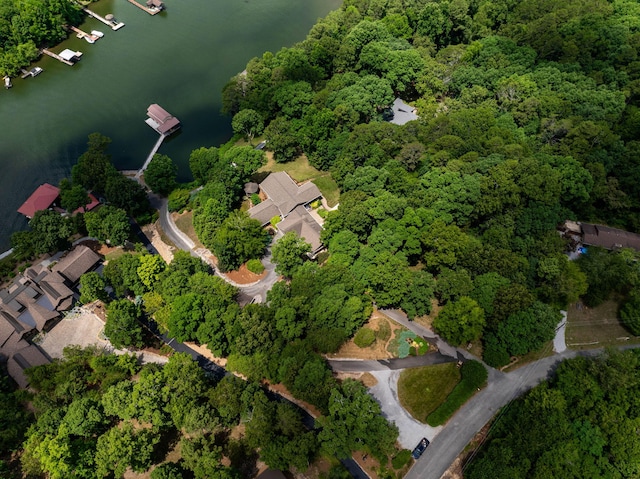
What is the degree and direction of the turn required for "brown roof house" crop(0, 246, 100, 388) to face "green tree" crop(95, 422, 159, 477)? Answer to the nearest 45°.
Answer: approximately 45° to its right

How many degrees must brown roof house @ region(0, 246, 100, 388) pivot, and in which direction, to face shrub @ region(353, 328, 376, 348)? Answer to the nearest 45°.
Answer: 0° — it already faces it

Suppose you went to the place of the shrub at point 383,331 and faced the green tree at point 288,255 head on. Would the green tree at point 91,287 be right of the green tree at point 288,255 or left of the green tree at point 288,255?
left

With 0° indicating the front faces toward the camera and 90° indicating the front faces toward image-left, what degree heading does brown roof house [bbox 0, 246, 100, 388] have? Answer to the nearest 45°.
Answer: approximately 315°

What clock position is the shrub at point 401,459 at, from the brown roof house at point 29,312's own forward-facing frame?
The shrub is roughly at 1 o'clock from the brown roof house.

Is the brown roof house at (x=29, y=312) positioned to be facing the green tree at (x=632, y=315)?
yes

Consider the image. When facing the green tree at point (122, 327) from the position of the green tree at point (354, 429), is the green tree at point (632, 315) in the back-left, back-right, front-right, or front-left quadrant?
back-right
